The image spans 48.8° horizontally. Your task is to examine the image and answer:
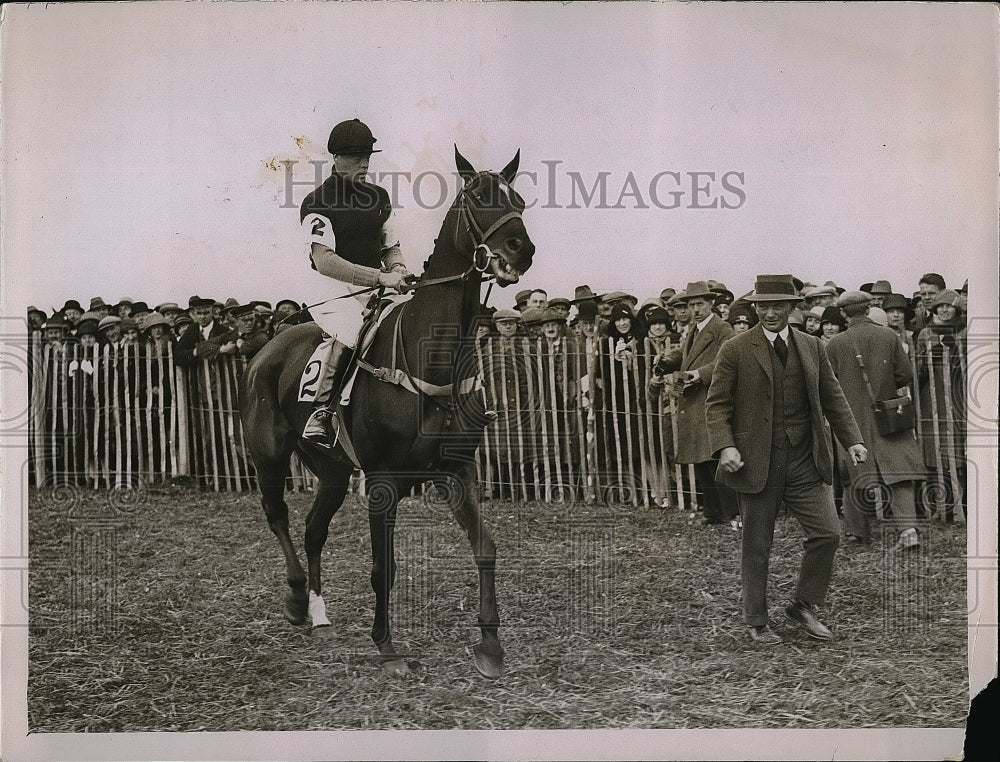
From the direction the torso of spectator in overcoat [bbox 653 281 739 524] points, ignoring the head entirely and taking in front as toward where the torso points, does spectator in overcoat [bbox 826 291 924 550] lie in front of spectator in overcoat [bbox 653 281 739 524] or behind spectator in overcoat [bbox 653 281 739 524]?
behind

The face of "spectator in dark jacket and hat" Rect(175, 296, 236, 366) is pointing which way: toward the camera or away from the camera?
toward the camera

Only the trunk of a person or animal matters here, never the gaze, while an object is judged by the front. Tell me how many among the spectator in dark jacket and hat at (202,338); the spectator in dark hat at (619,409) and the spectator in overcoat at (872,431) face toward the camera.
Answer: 2

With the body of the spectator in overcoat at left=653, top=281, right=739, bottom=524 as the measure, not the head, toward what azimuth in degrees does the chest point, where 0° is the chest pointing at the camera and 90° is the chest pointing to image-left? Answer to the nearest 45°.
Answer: approximately 45°

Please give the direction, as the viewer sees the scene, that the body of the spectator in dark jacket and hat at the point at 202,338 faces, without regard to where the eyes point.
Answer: toward the camera

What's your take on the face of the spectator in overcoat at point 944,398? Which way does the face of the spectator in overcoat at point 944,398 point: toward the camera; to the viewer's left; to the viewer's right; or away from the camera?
toward the camera

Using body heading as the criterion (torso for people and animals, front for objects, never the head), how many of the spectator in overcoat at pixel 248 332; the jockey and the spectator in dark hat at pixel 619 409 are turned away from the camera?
0

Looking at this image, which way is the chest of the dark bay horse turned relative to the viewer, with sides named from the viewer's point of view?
facing the viewer and to the right of the viewer

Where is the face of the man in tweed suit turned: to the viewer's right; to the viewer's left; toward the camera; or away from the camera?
toward the camera

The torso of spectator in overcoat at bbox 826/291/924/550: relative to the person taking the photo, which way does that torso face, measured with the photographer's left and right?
facing away from the viewer
